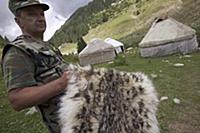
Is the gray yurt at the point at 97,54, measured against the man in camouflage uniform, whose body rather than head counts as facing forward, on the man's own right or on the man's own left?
on the man's own left

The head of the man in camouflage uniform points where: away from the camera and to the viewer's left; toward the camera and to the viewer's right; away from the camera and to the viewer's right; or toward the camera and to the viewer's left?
toward the camera and to the viewer's right

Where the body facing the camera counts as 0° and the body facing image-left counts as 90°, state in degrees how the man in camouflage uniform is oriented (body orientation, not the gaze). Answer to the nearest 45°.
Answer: approximately 315°
